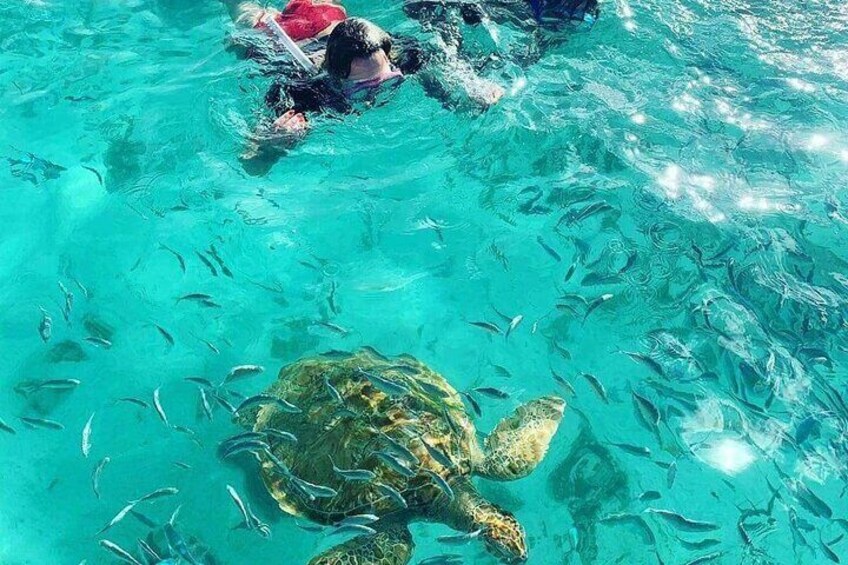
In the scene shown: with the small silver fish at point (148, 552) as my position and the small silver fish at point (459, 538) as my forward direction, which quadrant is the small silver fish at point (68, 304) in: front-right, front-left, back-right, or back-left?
back-left

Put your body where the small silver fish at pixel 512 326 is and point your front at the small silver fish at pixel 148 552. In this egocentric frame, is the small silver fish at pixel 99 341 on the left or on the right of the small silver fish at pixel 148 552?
right

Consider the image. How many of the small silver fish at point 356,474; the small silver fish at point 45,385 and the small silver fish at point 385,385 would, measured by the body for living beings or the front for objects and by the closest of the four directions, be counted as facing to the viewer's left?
1

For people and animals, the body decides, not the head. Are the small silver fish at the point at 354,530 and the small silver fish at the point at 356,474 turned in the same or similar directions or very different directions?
same or similar directions

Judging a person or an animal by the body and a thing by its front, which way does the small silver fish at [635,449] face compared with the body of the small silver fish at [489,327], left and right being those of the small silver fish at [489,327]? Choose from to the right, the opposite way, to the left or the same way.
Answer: the same way

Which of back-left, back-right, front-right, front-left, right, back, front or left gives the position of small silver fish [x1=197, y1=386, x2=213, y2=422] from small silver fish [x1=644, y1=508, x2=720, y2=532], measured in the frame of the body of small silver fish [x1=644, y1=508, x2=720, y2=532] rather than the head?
back
